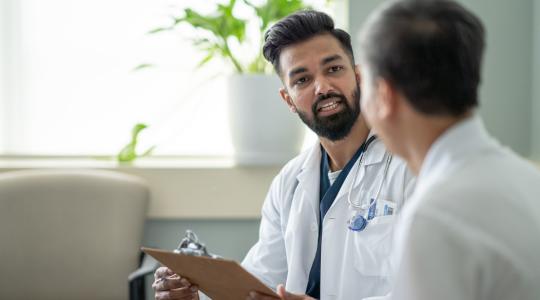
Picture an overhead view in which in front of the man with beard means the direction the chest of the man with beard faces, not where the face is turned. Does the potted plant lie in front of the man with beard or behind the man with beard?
behind

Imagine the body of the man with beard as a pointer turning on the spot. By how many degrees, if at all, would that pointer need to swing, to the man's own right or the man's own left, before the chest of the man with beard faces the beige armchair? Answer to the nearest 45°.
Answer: approximately 135° to the man's own right

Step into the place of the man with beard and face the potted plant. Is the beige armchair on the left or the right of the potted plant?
left

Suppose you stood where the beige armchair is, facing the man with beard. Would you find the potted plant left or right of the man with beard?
left

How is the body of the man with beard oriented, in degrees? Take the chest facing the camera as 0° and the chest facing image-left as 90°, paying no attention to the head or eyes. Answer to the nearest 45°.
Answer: approximately 0°
